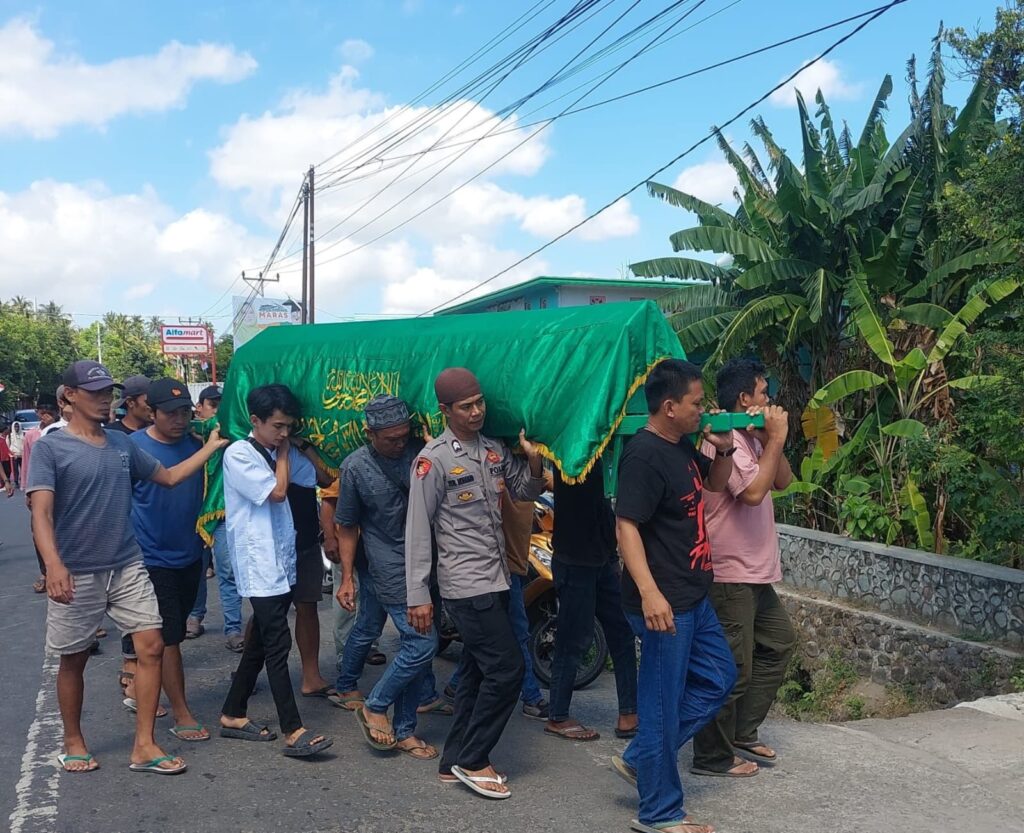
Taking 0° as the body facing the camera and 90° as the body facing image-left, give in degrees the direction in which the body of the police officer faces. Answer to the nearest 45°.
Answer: approximately 315°

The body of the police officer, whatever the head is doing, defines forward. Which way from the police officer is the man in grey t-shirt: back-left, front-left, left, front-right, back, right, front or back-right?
back-right

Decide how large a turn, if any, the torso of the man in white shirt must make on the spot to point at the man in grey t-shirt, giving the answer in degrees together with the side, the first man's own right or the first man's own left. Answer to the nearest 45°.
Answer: approximately 135° to the first man's own right

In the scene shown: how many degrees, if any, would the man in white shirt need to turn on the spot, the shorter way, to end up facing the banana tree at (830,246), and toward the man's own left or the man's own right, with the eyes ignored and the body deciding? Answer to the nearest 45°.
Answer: approximately 90° to the man's own left

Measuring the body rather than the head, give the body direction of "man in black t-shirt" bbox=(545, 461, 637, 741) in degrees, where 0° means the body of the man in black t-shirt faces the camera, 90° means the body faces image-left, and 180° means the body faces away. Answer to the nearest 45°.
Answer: approximately 315°

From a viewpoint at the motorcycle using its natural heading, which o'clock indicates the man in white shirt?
The man in white shirt is roughly at 3 o'clock from the motorcycle.
